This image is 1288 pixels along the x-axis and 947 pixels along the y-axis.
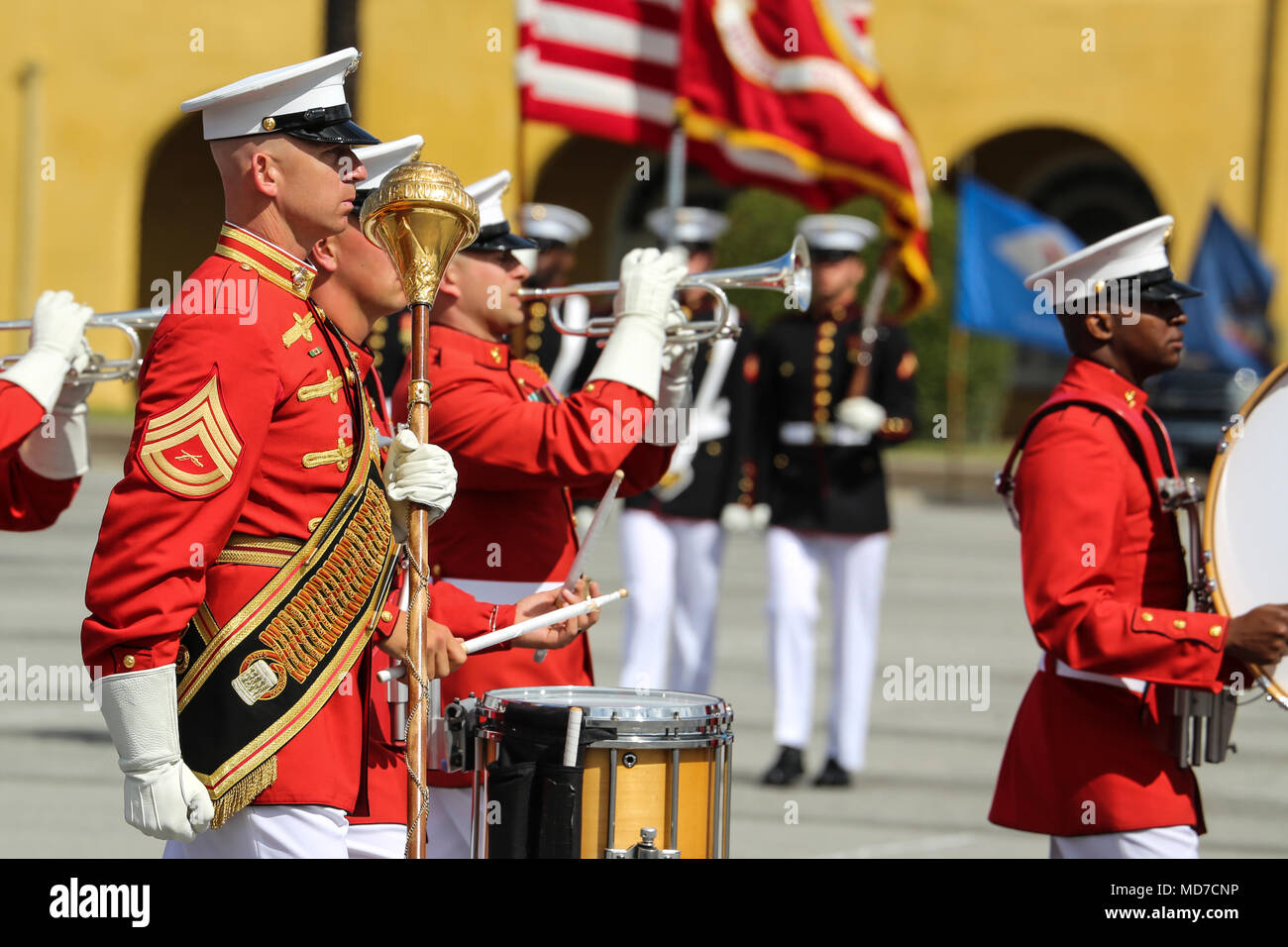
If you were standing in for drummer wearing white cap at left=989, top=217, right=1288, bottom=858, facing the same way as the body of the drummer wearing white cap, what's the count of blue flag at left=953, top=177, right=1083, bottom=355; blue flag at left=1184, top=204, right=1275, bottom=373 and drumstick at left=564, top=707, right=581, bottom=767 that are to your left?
2

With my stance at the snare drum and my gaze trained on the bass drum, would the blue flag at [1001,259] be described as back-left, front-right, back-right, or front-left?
front-left

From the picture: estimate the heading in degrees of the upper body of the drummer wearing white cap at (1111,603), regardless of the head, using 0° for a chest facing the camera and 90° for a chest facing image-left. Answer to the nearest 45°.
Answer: approximately 270°

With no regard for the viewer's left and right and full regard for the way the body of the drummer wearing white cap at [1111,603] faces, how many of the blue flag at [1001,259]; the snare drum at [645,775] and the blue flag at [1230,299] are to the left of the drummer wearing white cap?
2

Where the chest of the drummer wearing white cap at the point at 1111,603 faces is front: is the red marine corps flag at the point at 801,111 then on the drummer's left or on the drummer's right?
on the drummer's left

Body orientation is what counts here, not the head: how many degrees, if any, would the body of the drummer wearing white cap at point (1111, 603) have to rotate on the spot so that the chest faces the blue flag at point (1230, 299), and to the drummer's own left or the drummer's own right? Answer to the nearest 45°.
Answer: approximately 90° to the drummer's own left

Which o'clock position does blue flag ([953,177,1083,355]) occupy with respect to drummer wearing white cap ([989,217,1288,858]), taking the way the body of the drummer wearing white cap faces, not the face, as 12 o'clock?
The blue flag is roughly at 9 o'clock from the drummer wearing white cap.

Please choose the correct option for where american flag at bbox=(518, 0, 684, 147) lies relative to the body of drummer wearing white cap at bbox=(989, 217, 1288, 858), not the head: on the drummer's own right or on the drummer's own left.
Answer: on the drummer's own left
